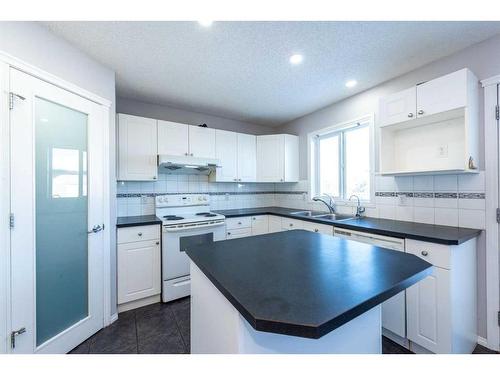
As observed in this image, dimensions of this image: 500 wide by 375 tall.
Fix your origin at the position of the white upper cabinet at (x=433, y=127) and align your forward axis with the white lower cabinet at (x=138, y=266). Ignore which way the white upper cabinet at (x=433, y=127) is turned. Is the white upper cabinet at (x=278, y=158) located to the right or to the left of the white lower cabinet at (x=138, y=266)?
right

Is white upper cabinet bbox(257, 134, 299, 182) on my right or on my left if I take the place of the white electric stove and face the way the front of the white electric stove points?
on my left

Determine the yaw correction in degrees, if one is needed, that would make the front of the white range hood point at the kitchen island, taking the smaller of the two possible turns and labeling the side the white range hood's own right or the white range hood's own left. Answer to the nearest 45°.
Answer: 0° — it already faces it

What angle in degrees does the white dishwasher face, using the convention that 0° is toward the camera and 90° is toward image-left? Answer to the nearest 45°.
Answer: approximately 45°

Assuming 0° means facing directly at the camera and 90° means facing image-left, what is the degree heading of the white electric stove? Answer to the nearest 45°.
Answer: approximately 315°

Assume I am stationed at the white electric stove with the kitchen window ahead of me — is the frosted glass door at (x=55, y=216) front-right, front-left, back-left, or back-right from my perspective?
back-right

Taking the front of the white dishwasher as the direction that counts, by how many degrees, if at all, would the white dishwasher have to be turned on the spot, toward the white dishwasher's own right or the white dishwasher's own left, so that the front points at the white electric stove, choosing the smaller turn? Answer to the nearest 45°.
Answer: approximately 45° to the white dishwasher's own right

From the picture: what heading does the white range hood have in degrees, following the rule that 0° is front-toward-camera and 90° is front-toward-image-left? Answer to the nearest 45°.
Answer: approximately 0°
